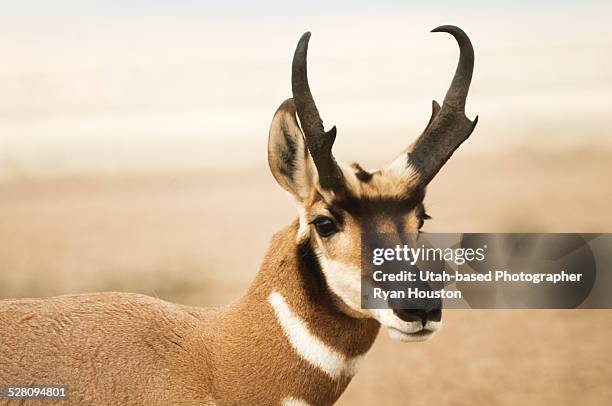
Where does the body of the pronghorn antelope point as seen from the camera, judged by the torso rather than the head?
to the viewer's right
